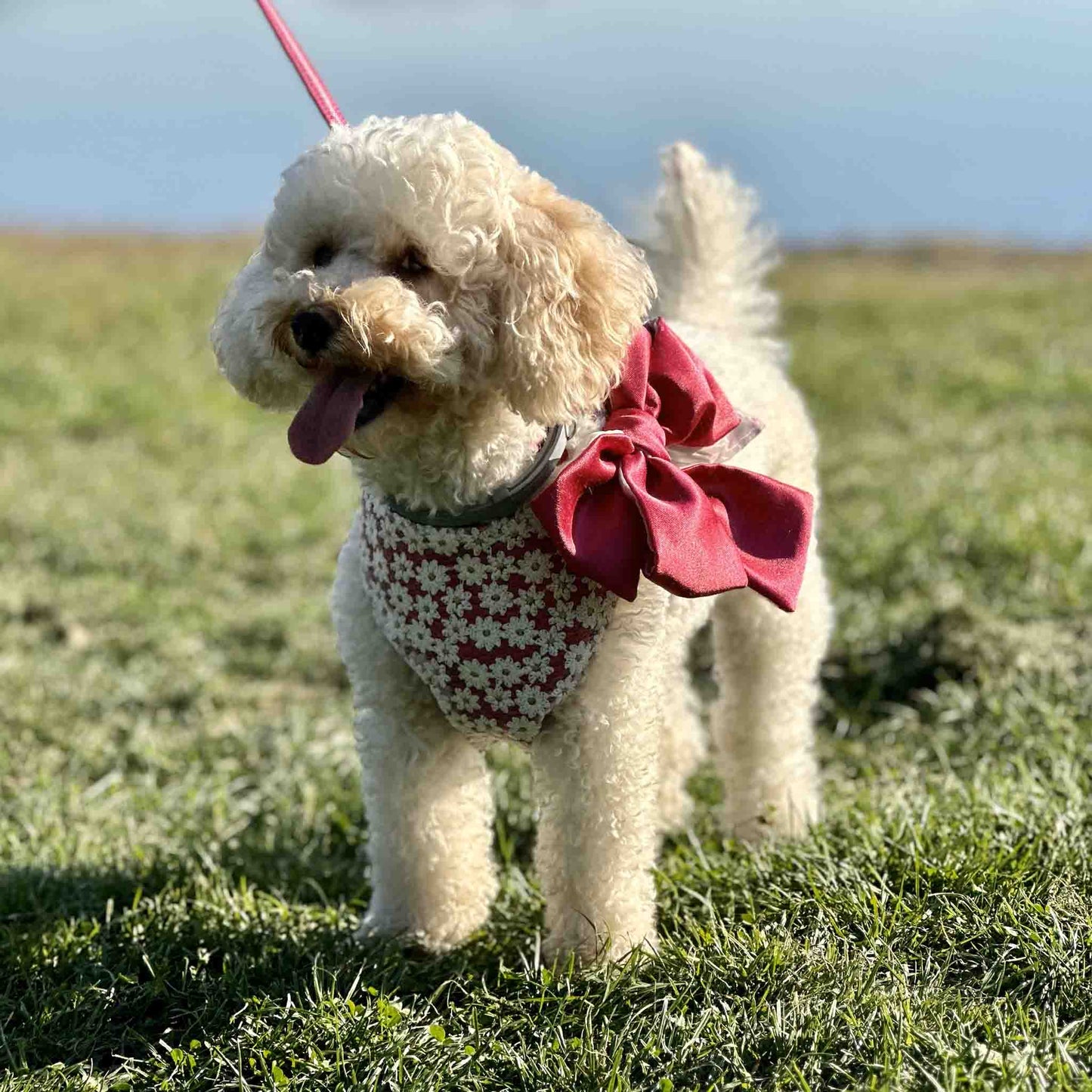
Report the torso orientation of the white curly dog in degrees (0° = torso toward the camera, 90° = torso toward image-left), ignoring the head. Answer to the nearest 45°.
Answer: approximately 45°
